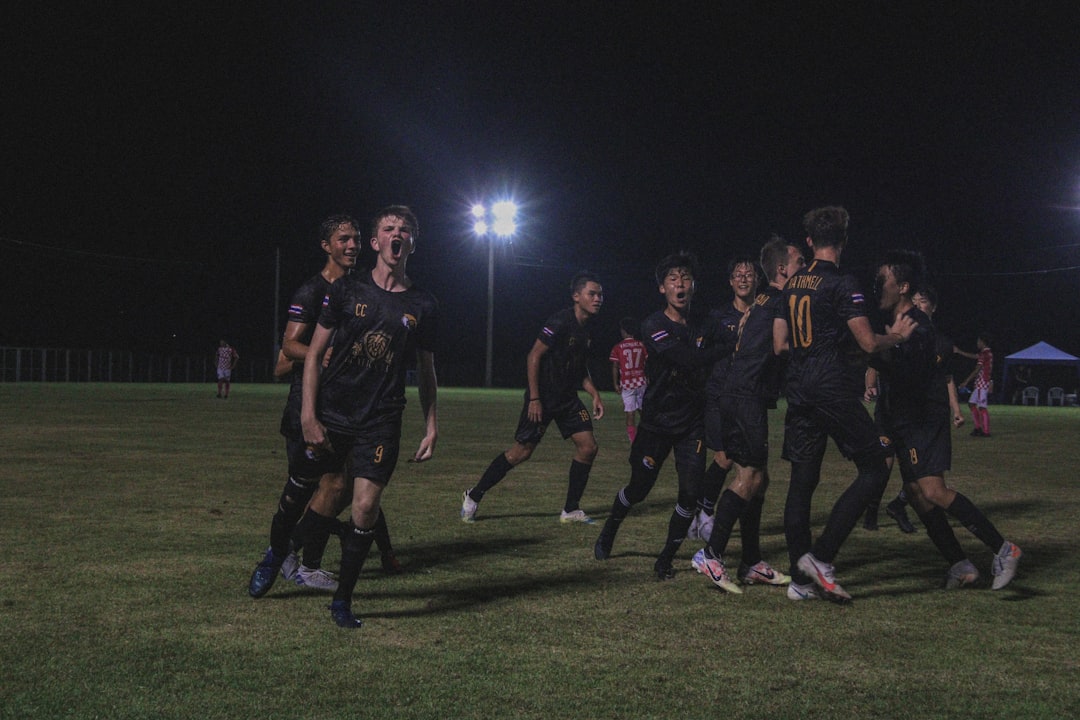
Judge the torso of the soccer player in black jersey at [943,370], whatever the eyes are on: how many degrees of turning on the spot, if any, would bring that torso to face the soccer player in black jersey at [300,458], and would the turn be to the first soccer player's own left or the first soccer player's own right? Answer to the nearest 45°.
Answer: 0° — they already face them

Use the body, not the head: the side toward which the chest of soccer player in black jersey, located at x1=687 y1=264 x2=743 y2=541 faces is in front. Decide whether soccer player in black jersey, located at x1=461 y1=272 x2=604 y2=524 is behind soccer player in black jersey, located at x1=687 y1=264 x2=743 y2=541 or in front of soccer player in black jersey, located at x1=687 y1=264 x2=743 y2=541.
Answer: behind

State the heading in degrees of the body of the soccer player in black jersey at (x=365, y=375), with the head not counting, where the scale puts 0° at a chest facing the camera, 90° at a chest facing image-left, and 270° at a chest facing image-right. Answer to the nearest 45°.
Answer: approximately 0°

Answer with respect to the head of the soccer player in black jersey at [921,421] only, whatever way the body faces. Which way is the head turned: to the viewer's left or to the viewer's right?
to the viewer's left

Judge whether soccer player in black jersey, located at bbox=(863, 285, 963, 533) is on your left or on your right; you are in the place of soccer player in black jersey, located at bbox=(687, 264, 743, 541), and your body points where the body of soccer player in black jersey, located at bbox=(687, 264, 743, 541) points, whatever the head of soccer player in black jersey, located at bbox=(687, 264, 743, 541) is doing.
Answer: on your left

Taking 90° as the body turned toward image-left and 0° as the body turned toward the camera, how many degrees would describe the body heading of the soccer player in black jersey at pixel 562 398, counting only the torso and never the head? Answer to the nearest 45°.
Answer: approximately 315°

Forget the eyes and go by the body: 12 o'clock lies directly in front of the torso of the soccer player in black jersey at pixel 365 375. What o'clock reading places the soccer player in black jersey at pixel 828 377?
the soccer player in black jersey at pixel 828 377 is roughly at 9 o'clock from the soccer player in black jersey at pixel 365 375.

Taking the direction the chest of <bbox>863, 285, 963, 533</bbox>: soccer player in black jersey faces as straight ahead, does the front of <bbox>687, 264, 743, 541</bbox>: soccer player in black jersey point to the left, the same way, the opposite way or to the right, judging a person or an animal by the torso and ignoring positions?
to the left

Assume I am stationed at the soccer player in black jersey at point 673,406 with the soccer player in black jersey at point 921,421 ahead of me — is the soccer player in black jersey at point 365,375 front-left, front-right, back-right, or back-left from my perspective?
back-right

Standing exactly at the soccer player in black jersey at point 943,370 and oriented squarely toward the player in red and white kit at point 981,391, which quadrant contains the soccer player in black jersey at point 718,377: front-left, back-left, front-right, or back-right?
back-left

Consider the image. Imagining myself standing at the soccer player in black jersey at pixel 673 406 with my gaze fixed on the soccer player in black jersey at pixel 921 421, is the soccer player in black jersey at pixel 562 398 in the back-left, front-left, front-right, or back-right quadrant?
back-left

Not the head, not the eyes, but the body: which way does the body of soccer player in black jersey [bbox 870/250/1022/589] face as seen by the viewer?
to the viewer's left
